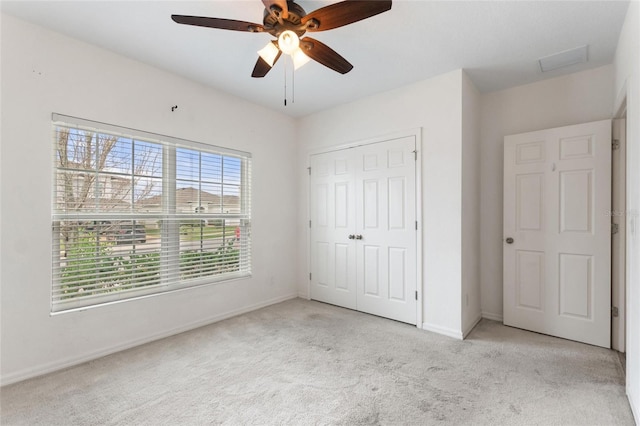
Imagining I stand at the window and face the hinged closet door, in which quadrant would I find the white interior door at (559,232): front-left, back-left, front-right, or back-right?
front-right

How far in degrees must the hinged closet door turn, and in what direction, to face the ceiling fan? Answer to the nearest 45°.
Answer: approximately 45° to its left

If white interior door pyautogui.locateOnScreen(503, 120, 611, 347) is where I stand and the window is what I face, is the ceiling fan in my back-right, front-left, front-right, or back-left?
front-left

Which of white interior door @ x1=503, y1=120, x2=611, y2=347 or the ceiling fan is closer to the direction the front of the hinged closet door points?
the ceiling fan

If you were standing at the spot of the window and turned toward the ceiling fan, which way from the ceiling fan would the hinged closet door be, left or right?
left

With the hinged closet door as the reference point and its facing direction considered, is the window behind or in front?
in front

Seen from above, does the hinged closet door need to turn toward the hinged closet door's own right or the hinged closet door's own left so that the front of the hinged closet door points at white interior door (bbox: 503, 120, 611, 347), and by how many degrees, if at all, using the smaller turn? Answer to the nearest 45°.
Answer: approximately 135° to the hinged closet door's own left

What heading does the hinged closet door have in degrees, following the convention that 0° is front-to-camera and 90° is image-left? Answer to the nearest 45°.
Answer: approximately 45°
